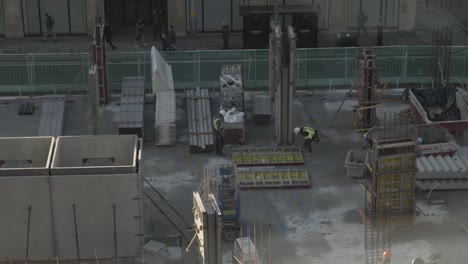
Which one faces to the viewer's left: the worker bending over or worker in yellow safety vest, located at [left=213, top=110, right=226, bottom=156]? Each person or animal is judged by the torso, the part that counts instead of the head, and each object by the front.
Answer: the worker bending over

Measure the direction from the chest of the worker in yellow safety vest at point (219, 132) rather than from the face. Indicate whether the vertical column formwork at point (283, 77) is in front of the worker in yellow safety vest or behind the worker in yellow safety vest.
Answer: in front

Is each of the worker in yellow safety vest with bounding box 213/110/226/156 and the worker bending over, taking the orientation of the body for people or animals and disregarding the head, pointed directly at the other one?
yes

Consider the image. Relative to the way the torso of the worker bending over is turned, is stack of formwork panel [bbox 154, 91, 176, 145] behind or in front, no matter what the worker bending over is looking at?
in front

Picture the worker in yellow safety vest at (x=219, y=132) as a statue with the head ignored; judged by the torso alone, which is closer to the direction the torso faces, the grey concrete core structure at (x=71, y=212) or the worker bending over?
the worker bending over

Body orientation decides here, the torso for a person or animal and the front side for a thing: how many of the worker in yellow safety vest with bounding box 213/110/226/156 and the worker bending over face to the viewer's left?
1

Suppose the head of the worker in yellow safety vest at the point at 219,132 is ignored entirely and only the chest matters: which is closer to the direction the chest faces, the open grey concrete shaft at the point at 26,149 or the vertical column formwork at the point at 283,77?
the vertical column formwork

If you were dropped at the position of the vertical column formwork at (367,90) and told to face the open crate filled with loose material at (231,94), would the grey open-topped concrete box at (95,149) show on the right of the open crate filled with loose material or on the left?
left

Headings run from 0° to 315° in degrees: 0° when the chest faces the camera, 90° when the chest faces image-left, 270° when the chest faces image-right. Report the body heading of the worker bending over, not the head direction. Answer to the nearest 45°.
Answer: approximately 90°

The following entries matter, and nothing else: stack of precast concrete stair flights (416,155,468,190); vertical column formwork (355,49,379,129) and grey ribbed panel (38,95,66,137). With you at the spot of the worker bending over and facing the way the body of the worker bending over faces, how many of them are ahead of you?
1
